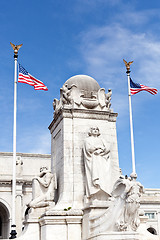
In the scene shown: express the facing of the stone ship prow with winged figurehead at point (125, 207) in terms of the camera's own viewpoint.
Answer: facing the viewer and to the right of the viewer

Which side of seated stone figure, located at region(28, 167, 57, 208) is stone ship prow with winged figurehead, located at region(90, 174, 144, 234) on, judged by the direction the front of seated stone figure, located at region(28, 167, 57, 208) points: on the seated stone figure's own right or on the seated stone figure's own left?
on the seated stone figure's own left

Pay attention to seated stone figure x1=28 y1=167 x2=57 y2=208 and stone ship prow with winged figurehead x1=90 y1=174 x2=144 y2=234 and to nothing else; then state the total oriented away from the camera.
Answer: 0

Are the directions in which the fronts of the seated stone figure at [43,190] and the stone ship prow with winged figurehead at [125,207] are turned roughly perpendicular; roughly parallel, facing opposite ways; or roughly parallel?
roughly perpendicular

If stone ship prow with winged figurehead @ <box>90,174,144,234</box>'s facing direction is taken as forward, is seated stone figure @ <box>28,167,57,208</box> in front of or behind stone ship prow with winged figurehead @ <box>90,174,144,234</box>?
behind

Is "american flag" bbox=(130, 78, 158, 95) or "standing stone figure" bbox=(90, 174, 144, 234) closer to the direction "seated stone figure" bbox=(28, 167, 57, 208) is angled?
the standing stone figure

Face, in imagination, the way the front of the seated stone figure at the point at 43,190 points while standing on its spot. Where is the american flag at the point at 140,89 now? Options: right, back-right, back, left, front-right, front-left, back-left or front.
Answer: back

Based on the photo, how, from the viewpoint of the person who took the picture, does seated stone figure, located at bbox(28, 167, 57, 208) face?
facing the viewer and to the left of the viewer
